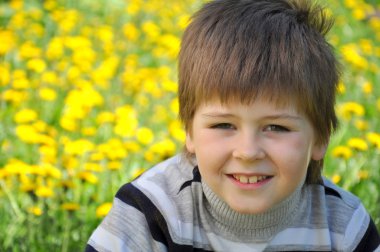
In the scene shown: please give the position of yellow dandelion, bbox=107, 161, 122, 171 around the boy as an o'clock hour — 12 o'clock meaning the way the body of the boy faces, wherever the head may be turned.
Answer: The yellow dandelion is roughly at 5 o'clock from the boy.

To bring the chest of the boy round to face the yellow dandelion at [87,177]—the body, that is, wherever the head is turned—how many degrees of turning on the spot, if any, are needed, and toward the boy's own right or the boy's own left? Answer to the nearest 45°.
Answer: approximately 135° to the boy's own right

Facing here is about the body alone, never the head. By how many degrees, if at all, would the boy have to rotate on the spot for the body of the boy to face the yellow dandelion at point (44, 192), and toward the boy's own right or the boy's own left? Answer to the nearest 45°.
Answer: approximately 135° to the boy's own right

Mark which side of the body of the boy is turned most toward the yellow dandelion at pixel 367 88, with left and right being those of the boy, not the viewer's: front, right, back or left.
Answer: back

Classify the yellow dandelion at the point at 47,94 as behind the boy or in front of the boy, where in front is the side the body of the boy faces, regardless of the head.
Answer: behind

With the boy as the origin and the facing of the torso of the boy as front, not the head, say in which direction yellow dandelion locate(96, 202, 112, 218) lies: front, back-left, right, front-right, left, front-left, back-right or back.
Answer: back-right

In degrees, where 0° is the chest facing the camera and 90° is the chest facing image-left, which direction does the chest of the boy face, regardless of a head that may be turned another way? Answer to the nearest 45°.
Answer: approximately 0°

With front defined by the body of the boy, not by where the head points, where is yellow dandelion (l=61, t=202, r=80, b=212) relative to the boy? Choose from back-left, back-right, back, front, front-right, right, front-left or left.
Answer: back-right

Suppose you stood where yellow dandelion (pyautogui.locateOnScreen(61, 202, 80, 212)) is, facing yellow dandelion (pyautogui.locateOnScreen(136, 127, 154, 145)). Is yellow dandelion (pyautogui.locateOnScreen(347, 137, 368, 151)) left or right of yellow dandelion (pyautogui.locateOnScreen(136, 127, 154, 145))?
right
